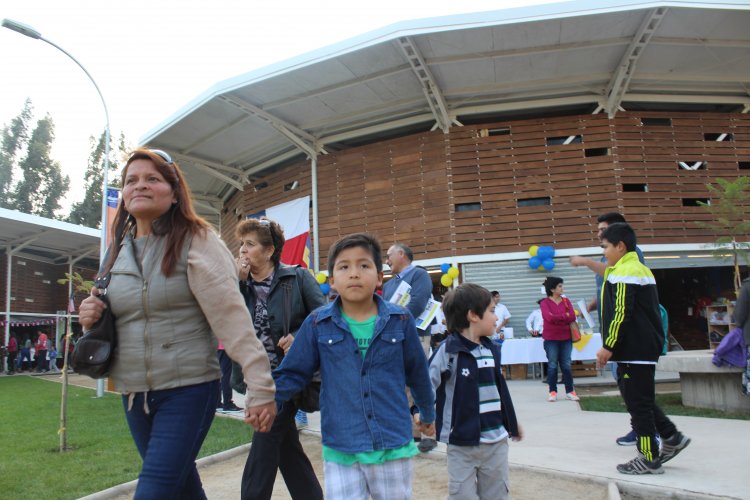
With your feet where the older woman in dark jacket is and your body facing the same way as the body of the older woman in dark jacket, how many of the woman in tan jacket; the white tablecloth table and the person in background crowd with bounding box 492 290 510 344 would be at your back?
2

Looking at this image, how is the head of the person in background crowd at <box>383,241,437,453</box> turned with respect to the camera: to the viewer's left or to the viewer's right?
to the viewer's left

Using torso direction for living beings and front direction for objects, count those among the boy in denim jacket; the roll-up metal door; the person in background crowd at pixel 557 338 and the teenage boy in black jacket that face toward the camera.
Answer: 3

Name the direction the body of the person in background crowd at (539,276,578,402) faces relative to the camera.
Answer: toward the camera

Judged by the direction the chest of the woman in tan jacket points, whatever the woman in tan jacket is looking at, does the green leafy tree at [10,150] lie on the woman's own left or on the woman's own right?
on the woman's own right

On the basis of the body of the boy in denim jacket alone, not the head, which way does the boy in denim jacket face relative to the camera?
toward the camera

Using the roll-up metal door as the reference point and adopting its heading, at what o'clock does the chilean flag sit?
The chilean flag is roughly at 3 o'clock from the roll-up metal door.

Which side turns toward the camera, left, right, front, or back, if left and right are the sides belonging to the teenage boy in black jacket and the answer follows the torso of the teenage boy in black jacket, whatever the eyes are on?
left

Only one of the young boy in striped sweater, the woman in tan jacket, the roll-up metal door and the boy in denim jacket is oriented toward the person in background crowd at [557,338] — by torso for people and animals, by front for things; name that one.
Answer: the roll-up metal door

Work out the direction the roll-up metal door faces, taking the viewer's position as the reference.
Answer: facing the viewer

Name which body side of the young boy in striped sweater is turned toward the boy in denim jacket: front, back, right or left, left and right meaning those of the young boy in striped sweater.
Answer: right

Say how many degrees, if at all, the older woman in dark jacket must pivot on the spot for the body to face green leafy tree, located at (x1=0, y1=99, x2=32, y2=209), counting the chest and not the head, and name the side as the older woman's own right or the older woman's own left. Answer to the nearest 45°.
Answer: approximately 90° to the older woman's own right

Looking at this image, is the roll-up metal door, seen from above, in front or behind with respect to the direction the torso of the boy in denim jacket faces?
behind

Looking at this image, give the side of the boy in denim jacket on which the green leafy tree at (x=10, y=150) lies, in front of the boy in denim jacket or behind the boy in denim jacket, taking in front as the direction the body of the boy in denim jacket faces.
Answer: behind

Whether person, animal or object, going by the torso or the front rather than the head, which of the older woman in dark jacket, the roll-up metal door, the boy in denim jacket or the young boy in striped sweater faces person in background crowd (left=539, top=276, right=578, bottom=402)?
the roll-up metal door
